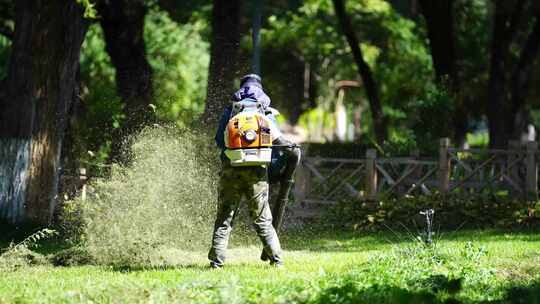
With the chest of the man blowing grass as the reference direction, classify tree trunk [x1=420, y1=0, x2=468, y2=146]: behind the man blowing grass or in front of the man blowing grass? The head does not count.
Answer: in front

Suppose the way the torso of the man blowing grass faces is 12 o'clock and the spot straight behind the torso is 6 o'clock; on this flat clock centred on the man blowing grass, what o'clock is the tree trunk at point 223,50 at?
The tree trunk is roughly at 12 o'clock from the man blowing grass.

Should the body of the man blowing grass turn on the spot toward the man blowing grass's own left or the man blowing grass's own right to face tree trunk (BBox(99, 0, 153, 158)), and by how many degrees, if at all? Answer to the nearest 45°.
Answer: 0° — they already face it

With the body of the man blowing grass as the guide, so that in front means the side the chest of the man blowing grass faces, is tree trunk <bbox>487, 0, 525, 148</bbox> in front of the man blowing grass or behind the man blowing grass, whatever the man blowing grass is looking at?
in front

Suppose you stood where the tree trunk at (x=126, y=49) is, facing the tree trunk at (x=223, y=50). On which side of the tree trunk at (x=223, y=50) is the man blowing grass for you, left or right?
right

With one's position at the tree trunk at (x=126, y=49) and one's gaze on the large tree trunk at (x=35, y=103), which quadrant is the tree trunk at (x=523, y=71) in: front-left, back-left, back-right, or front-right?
back-left

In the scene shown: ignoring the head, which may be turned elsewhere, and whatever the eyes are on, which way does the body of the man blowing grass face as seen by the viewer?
away from the camera
